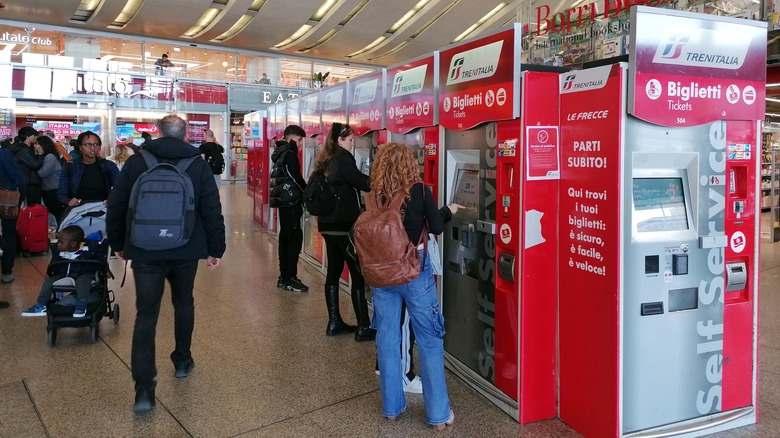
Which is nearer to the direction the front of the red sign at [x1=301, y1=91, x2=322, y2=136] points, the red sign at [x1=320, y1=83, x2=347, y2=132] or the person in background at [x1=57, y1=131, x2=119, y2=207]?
the person in background

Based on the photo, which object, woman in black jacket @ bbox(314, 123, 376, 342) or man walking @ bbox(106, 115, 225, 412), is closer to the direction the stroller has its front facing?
the man walking

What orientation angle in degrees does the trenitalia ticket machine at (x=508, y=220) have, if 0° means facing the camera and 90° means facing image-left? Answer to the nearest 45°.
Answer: approximately 45°

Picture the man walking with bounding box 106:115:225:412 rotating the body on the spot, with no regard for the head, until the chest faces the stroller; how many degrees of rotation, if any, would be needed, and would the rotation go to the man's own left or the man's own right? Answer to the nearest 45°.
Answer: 0° — they already face it

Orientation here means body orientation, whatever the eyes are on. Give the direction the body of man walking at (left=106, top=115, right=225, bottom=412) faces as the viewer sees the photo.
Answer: away from the camera

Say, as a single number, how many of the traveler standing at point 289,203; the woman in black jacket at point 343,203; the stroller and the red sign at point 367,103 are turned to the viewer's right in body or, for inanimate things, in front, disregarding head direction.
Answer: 2

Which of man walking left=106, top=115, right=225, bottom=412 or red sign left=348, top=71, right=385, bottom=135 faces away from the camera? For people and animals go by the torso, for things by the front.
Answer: the man walking

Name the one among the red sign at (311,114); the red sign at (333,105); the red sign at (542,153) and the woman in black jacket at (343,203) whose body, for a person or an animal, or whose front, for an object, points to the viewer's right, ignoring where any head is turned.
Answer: the woman in black jacket

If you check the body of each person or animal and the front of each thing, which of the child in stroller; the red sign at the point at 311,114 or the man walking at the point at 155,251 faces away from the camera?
the man walking

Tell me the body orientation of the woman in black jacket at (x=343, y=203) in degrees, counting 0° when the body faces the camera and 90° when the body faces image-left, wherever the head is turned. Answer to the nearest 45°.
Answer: approximately 270°

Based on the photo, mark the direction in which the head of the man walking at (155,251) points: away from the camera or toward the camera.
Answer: away from the camera

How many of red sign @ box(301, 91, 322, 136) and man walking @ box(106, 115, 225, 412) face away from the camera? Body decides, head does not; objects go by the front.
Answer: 1
